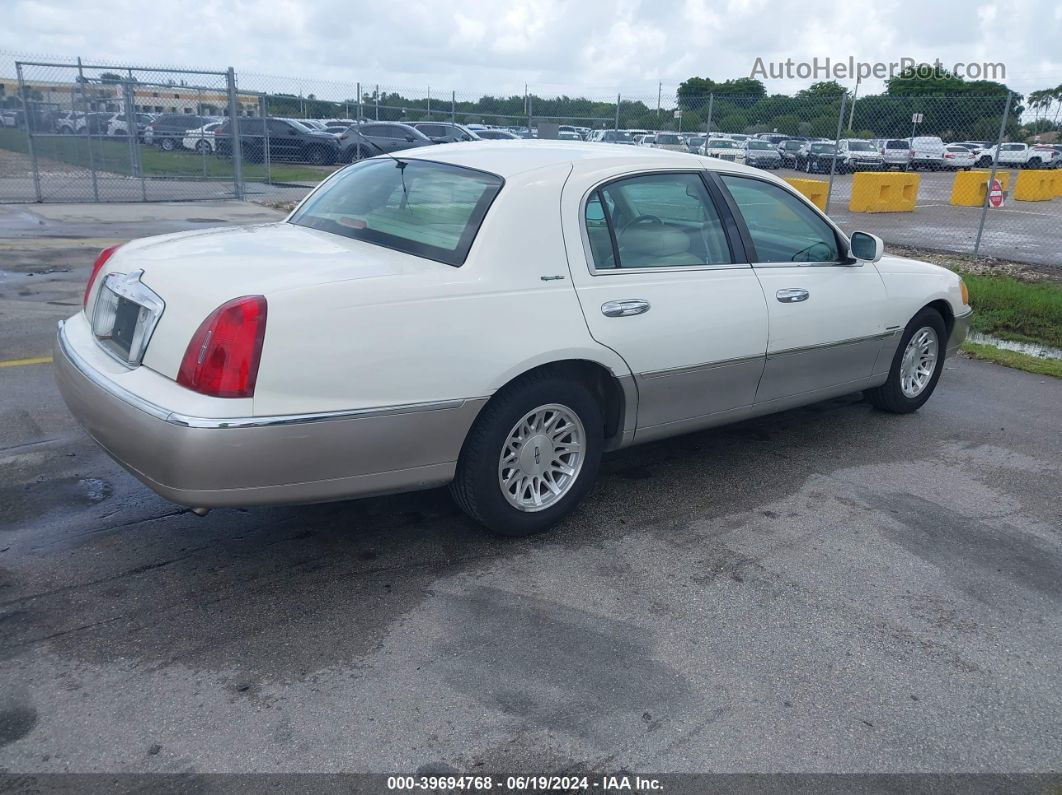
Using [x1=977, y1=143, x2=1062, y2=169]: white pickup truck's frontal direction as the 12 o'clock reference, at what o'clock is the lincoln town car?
The lincoln town car is roughly at 9 o'clock from the white pickup truck.

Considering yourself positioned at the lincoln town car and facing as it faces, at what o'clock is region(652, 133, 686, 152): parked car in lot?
The parked car in lot is roughly at 11 o'clock from the lincoln town car.

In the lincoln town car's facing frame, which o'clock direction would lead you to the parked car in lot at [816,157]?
The parked car in lot is roughly at 11 o'clock from the lincoln town car.

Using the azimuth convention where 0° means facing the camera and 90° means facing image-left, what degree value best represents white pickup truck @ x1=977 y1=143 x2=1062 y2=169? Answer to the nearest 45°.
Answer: approximately 90°

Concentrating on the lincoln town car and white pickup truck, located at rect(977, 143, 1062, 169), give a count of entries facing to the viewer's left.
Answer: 1

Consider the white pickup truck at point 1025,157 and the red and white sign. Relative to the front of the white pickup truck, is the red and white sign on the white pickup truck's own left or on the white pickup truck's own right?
on the white pickup truck's own left

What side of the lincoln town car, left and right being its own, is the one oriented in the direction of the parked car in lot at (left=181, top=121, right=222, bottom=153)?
left

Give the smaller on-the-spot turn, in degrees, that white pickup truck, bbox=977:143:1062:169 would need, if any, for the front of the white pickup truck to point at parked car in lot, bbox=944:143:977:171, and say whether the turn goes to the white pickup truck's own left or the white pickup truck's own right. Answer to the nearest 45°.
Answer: approximately 45° to the white pickup truck's own left

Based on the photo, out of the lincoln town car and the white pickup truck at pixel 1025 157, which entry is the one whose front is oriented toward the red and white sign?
the lincoln town car

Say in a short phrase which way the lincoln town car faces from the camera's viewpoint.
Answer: facing away from the viewer and to the right of the viewer
